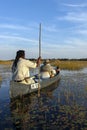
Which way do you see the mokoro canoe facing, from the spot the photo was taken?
facing away from the viewer and to the right of the viewer

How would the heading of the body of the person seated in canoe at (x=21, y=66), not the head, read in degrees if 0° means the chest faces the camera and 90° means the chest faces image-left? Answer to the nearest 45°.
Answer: approximately 225°
